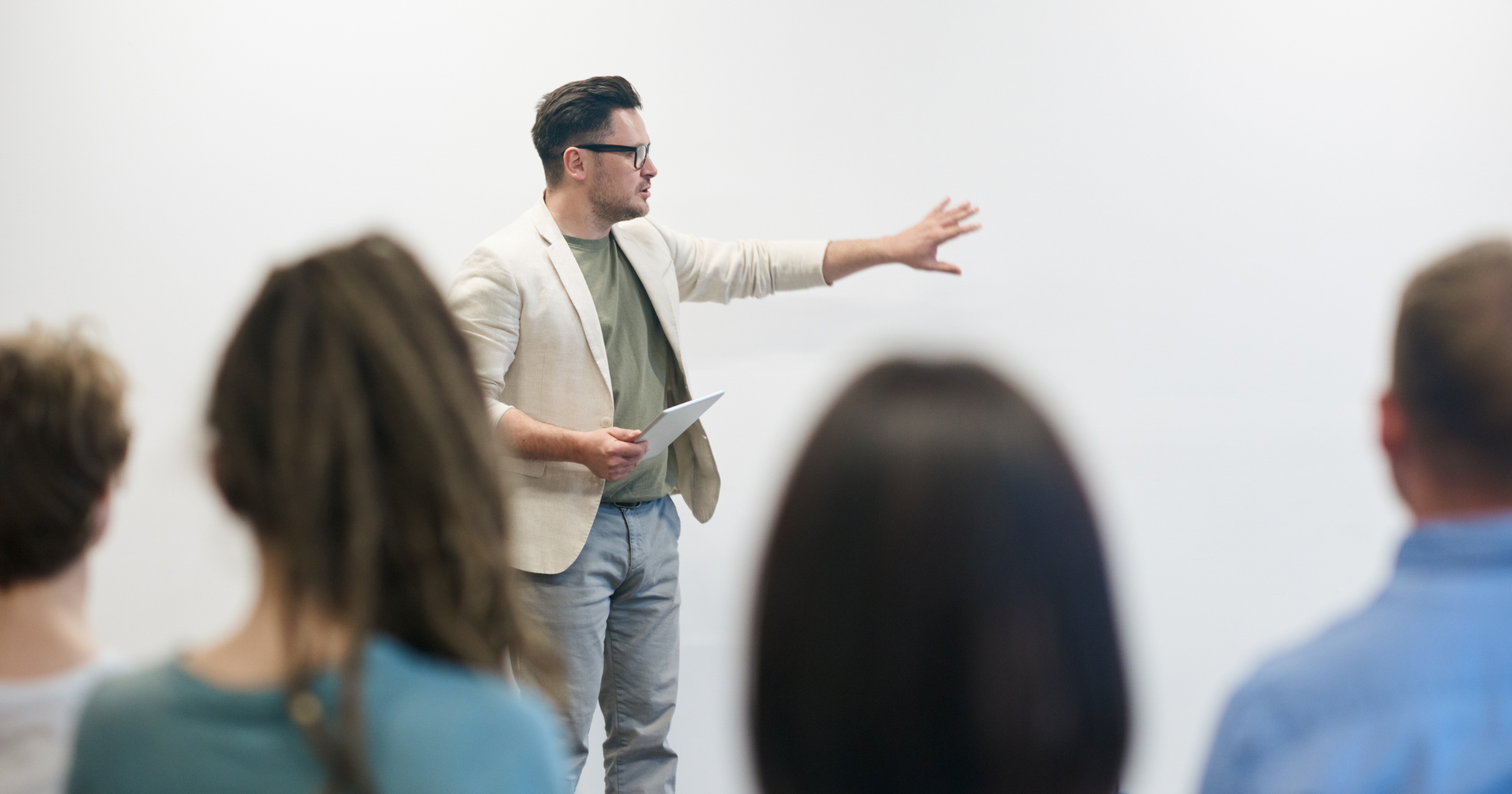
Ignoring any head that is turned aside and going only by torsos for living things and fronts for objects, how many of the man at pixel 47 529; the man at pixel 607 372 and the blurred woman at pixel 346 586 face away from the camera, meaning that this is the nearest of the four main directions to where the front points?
2

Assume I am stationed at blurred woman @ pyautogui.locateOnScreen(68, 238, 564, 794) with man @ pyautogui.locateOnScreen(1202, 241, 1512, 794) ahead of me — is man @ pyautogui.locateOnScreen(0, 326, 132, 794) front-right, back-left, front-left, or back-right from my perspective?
back-left

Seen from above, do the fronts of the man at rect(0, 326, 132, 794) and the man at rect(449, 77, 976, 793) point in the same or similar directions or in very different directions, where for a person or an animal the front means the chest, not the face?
very different directions

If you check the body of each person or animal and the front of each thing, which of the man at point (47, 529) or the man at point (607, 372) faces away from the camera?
the man at point (47, 529)

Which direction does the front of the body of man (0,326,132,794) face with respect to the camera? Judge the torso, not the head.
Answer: away from the camera

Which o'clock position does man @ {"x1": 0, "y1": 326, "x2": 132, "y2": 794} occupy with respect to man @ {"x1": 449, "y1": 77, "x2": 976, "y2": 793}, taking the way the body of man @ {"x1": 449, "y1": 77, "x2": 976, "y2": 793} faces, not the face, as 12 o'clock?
man @ {"x1": 0, "y1": 326, "x2": 132, "y2": 794} is roughly at 2 o'clock from man @ {"x1": 449, "y1": 77, "x2": 976, "y2": 793}.

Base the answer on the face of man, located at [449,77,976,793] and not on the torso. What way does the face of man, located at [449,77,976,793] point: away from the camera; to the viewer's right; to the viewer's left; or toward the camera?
to the viewer's right

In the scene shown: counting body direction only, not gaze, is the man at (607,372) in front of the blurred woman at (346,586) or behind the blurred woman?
in front

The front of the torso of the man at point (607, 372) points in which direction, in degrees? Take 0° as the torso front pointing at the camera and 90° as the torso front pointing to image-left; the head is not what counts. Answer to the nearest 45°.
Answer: approximately 315°

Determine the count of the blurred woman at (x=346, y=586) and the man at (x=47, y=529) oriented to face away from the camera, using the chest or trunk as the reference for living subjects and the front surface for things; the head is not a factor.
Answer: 2

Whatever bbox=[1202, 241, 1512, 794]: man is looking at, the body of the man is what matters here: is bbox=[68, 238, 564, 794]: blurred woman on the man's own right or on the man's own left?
on the man's own left

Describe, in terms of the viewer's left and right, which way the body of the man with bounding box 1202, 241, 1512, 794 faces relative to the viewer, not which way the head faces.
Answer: facing away from the viewer

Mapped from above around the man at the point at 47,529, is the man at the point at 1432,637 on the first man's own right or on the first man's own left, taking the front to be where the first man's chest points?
on the first man's own right

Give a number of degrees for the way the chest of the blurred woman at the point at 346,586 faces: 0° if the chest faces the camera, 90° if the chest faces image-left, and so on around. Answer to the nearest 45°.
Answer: approximately 180°

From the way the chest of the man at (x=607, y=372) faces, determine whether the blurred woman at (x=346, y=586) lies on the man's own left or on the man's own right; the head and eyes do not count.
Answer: on the man's own right
